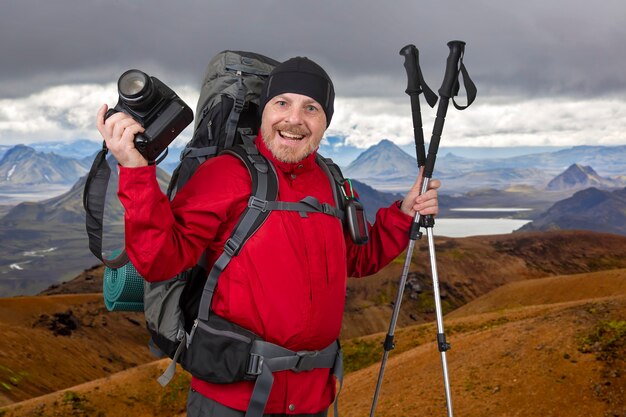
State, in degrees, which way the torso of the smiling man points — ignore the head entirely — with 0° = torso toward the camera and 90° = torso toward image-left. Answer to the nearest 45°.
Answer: approximately 315°
